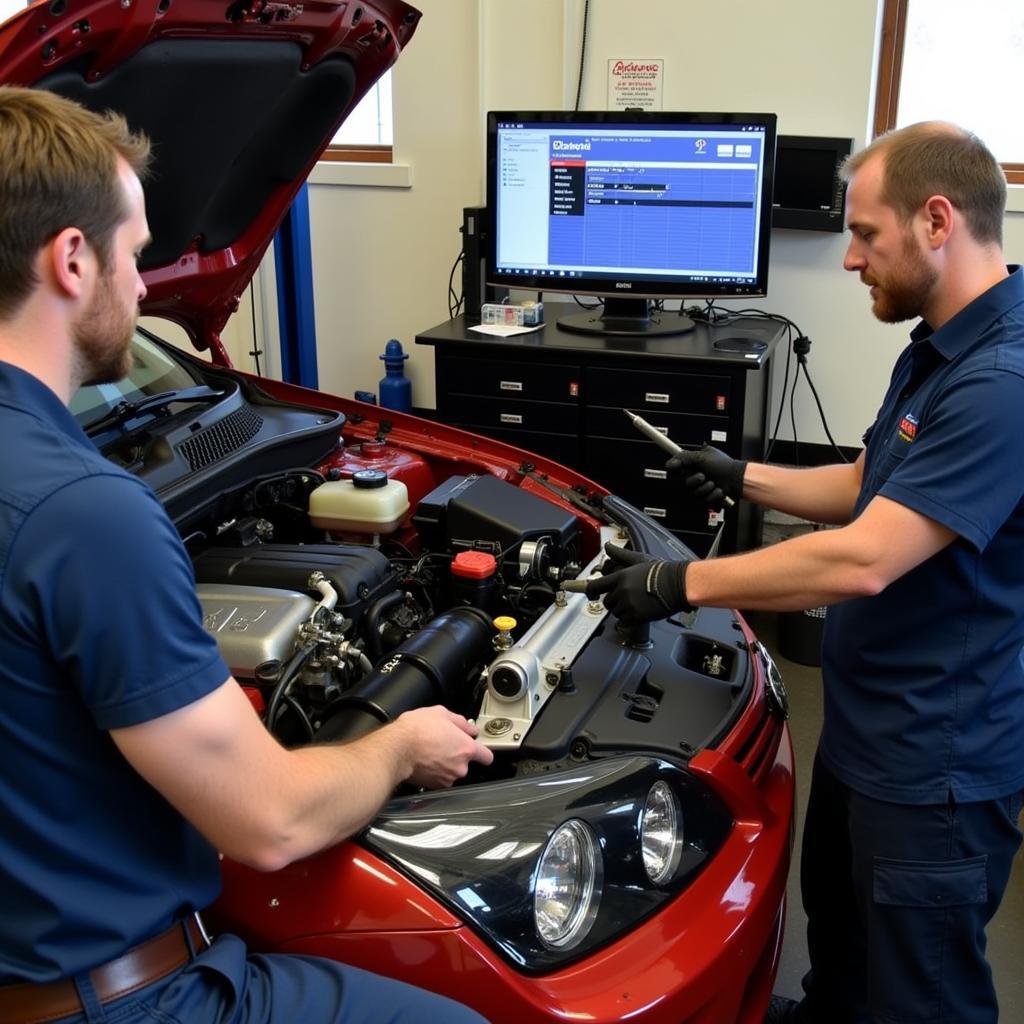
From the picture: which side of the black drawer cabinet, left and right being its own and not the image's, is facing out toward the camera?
front

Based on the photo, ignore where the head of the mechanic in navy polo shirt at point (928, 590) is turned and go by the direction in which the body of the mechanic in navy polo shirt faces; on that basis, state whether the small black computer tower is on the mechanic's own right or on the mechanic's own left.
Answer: on the mechanic's own right

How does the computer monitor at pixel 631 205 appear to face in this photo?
toward the camera

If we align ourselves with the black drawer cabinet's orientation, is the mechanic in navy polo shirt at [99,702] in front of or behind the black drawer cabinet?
in front

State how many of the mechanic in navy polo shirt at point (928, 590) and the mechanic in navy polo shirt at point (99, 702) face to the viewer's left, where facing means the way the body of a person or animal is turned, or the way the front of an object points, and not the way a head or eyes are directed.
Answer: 1

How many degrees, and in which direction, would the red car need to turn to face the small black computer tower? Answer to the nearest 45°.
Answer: approximately 135° to its left

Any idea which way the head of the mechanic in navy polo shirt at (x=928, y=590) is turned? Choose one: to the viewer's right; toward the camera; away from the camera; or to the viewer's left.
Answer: to the viewer's left

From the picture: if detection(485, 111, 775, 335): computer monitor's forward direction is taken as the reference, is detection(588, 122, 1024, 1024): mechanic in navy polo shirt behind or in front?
in front

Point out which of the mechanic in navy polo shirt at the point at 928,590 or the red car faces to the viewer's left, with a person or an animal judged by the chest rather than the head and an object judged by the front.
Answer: the mechanic in navy polo shirt

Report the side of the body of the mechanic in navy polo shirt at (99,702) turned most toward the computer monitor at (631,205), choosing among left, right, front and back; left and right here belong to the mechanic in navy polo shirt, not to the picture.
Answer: front

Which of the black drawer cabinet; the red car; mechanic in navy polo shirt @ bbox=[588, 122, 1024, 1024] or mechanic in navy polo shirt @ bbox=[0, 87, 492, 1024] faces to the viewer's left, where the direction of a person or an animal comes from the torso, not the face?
mechanic in navy polo shirt @ bbox=[588, 122, 1024, 1024]

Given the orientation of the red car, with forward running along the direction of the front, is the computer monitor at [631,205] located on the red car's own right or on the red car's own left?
on the red car's own left

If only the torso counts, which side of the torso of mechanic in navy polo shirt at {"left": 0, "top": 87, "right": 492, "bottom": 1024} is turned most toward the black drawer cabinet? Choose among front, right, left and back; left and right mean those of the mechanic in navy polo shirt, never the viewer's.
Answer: front

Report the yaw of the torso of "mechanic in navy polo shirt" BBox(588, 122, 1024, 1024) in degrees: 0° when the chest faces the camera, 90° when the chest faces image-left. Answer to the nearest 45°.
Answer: approximately 90°

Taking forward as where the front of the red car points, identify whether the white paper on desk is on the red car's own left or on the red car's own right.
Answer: on the red car's own left

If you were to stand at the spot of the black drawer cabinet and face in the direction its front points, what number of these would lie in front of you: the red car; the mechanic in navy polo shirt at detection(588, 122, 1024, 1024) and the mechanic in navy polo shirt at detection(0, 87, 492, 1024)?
3

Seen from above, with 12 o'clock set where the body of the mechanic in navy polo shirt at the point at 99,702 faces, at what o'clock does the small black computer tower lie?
The small black computer tower is roughly at 11 o'clock from the mechanic in navy polo shirt.
